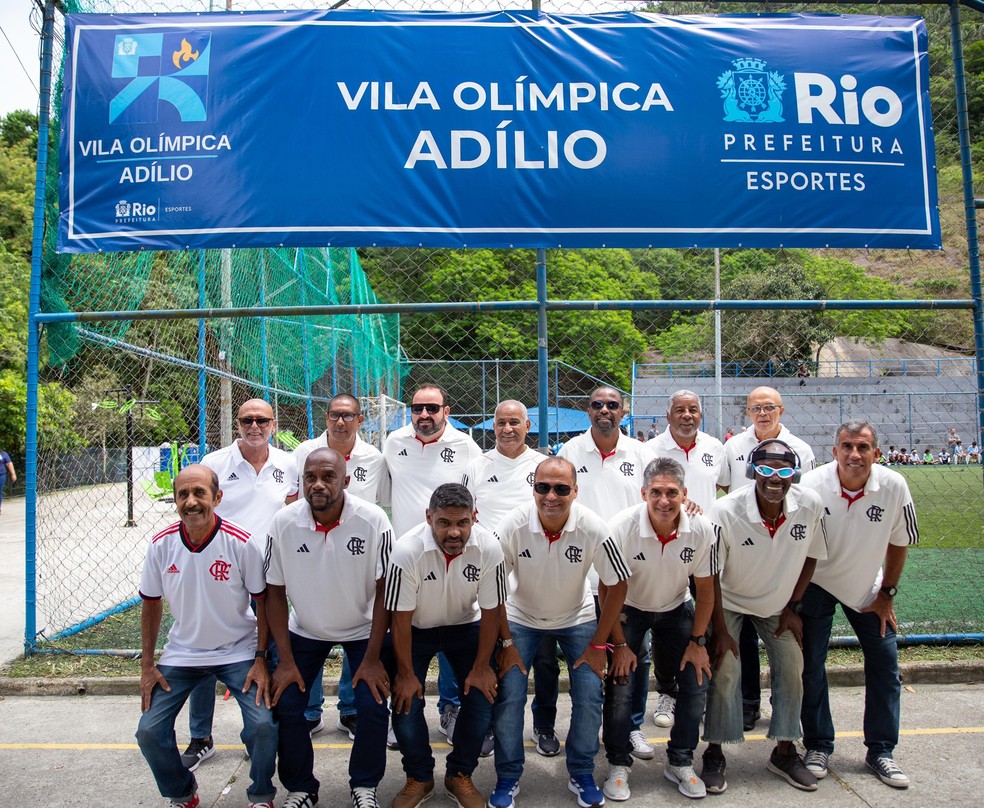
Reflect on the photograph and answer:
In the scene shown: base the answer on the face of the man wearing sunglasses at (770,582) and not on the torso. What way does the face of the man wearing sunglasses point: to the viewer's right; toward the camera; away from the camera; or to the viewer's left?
toward the camera

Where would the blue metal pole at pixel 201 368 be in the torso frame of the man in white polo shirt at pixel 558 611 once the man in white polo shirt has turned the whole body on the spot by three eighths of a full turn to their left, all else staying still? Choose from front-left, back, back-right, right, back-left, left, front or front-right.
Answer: left

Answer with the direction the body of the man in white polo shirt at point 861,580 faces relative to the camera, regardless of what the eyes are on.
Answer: toward the camera

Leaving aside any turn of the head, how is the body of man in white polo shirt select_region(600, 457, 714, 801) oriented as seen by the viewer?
toward the camera

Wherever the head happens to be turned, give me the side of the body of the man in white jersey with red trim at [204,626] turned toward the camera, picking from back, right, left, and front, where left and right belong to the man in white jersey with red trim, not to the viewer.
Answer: front

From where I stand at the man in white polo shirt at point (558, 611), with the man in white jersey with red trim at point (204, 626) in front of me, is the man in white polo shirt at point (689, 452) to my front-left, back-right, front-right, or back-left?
back-right

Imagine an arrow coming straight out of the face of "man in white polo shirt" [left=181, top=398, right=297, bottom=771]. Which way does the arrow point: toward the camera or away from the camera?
toward the camera

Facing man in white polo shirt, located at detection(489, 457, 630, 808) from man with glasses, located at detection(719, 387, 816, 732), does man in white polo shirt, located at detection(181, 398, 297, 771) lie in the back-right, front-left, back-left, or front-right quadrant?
front-right

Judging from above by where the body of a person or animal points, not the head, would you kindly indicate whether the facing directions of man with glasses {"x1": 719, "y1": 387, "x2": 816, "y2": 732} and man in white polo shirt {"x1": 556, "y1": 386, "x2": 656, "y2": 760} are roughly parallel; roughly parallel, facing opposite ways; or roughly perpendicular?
roughly parallel

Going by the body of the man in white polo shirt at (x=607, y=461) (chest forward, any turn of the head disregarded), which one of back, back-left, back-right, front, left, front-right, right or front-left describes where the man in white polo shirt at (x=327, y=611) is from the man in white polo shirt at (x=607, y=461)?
front-right

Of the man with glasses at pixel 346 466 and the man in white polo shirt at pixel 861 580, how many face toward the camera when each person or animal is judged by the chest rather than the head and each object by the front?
2

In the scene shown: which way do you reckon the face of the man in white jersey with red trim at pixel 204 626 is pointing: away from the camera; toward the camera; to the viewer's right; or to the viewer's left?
toward the camera

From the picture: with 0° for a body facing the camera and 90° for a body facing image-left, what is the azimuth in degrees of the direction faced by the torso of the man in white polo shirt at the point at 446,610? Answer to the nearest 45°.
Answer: approximately 0°

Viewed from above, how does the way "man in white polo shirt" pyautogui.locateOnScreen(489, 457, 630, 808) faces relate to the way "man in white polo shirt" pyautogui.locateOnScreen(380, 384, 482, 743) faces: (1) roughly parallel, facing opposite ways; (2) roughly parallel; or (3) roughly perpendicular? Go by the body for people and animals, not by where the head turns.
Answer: roughly parallel

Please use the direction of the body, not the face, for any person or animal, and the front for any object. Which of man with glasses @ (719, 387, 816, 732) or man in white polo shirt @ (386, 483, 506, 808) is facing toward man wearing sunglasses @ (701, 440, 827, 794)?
the man with glasses

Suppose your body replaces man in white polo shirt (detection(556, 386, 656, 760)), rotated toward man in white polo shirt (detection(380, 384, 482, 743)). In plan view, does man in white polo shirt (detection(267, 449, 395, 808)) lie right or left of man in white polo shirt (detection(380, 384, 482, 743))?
left

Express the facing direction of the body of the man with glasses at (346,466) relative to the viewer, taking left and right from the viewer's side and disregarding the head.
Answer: facing the viewer

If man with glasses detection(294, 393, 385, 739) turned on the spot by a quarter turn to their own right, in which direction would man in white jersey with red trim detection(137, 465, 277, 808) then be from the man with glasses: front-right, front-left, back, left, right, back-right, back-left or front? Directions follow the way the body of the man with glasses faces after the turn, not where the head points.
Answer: front-left
